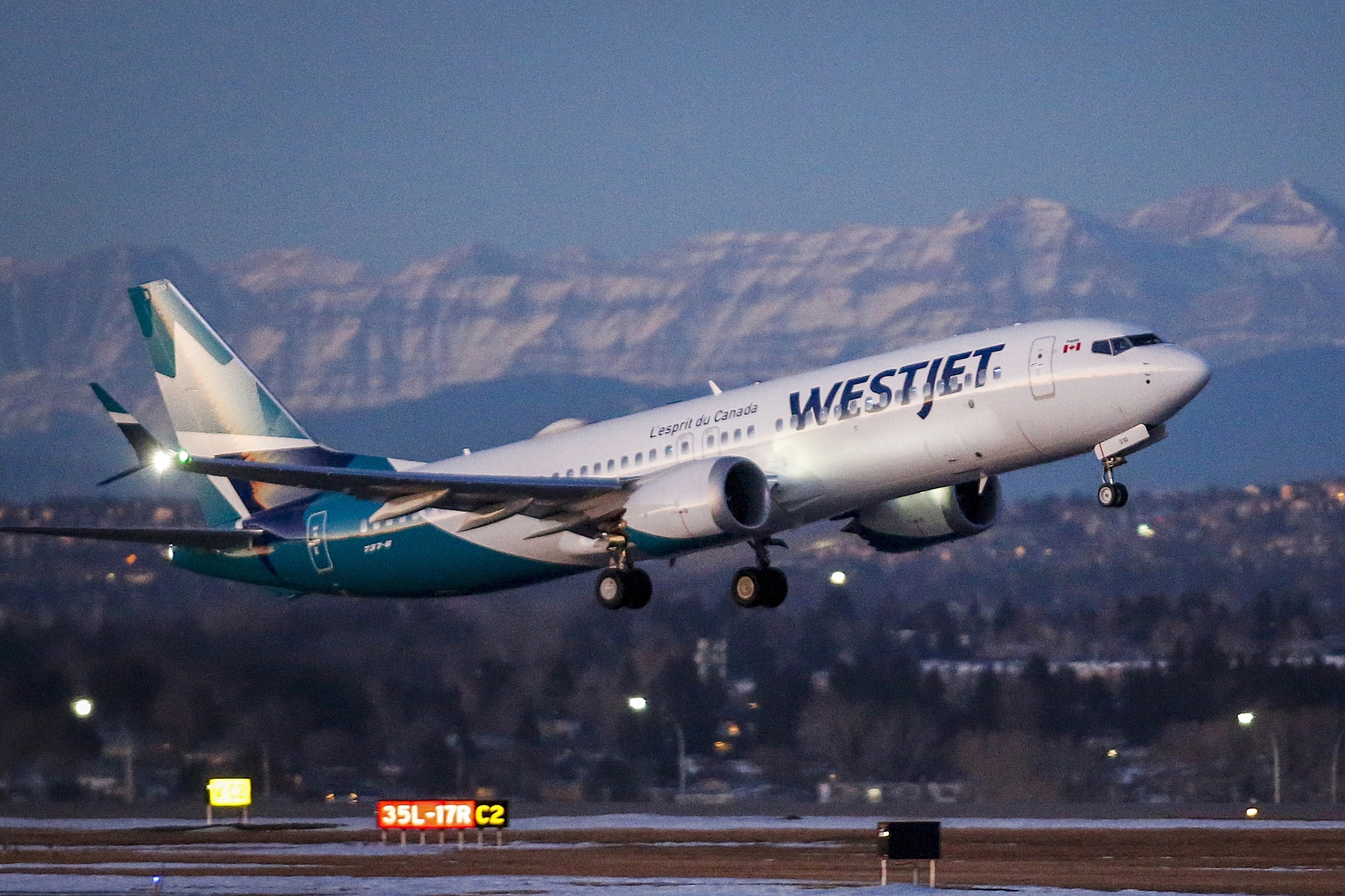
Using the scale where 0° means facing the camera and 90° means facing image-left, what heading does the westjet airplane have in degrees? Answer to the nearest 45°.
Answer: approximately 315°
